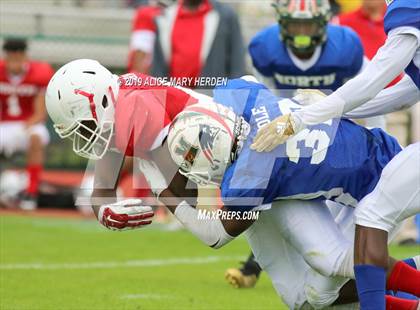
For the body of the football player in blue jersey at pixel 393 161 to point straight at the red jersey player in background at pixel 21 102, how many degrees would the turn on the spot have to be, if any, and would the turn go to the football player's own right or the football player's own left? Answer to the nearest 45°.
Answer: approximately 45° to the football player's own right

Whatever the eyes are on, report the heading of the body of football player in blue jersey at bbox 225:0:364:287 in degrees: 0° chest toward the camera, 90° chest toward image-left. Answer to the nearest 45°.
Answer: approximately 0°

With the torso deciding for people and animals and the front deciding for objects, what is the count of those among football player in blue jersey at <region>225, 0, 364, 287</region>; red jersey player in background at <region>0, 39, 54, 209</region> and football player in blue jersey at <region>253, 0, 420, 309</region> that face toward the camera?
2

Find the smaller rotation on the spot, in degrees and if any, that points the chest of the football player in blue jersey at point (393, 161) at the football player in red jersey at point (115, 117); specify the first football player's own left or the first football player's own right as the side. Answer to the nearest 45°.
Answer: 0° — they already face them

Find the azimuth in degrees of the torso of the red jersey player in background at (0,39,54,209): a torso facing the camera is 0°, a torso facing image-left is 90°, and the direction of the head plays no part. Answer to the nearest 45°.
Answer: approximately 0°

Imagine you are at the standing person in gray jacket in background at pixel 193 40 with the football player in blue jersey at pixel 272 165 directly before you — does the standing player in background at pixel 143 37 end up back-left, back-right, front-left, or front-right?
back-right

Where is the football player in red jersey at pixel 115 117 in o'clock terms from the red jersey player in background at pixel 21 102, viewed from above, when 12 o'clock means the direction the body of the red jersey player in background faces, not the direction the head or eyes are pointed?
The football player in red jersey is roughly at 12 o'clock from the red jersey player in background.

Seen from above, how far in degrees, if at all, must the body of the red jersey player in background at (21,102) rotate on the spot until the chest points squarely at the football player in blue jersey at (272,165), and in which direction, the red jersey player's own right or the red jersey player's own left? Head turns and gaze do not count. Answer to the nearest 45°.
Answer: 0° — they already face them

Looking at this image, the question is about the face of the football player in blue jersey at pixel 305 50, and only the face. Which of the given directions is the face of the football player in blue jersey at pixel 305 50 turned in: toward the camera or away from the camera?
toward the camera

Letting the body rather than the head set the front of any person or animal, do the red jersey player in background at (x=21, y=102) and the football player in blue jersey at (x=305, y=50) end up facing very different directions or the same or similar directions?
same or similar directions

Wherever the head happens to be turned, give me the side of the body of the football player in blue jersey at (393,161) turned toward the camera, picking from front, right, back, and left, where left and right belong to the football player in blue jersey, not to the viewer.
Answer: left

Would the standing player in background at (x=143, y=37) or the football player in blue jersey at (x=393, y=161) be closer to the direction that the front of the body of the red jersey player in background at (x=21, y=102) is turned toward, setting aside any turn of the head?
the football player in blue jersey

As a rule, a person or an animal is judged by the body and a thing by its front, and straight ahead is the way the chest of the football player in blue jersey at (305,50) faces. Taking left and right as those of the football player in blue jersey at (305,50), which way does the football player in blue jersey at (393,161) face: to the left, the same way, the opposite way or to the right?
to the right

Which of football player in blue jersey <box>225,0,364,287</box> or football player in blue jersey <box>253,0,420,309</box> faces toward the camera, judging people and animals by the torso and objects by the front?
football player in blue jersey <box>225,0,364,287</box>

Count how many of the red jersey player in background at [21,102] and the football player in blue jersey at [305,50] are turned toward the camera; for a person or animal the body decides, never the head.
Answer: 2
